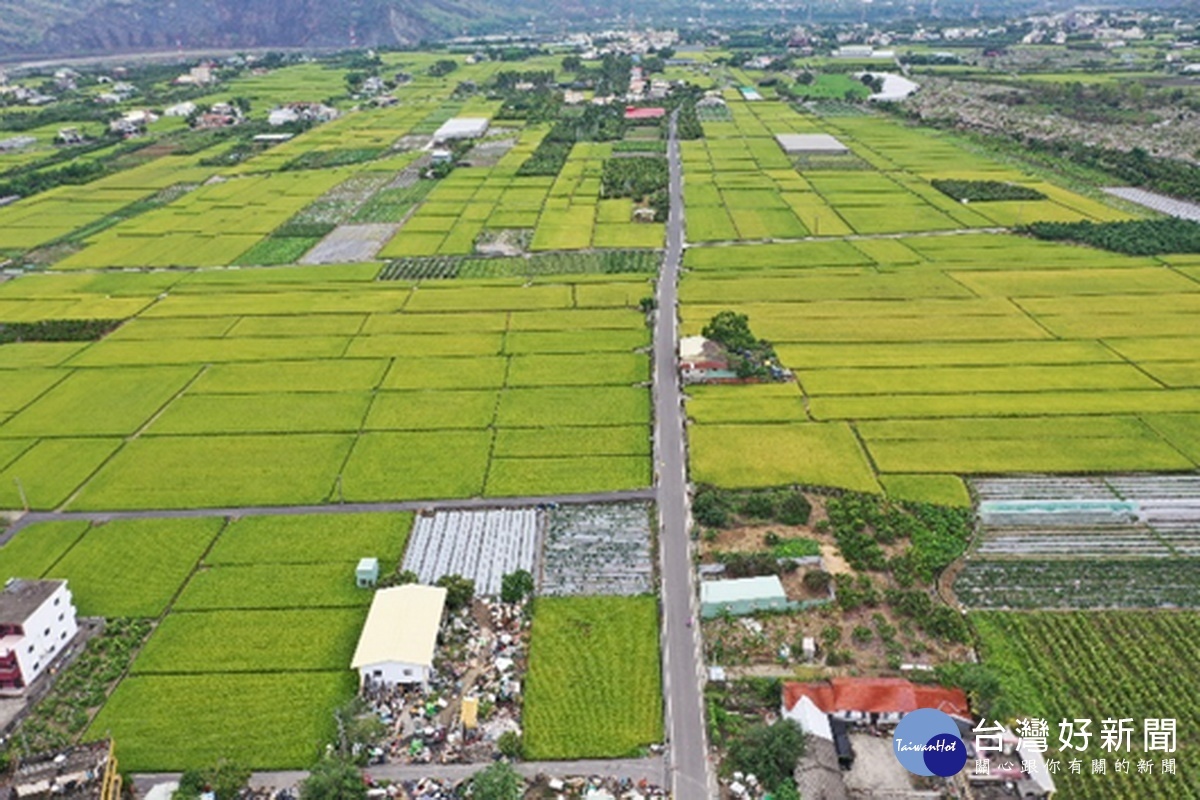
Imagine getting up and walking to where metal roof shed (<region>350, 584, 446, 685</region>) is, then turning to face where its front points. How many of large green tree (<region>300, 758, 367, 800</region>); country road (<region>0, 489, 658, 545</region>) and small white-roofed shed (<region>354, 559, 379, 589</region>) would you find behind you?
2

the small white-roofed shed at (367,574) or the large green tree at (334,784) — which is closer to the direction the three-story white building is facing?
the large green tree

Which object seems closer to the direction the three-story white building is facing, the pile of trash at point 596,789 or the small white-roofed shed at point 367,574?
the pile of trash

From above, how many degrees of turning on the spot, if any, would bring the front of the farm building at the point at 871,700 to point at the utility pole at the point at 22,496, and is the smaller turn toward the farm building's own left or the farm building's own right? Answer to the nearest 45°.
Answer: approximately 90° to the farm building's own right

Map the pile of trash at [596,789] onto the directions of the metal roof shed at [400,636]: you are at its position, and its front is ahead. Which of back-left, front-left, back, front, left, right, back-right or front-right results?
front-left

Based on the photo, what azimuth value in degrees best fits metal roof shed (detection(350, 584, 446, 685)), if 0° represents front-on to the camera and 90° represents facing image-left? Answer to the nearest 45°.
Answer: approximately 0°

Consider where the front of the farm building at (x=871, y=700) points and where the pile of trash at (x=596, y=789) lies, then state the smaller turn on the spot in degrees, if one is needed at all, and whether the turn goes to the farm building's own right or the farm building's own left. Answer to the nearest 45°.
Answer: approximately 45° to the farm building's own right

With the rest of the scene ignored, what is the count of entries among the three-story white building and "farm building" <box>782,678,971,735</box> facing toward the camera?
2

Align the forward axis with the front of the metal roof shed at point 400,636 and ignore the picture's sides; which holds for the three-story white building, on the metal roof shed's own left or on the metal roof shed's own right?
on the metal roof shed's own right

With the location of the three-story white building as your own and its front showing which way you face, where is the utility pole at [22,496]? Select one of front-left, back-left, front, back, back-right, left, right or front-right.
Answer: back

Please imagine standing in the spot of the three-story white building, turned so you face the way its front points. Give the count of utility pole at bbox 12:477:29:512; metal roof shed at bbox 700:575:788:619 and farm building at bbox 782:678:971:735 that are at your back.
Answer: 1

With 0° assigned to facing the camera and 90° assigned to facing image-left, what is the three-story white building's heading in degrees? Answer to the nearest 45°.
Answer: approximately 0°

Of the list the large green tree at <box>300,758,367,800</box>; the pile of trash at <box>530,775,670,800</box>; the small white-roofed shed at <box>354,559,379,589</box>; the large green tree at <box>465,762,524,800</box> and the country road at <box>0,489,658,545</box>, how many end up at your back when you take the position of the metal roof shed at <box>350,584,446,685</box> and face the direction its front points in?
2

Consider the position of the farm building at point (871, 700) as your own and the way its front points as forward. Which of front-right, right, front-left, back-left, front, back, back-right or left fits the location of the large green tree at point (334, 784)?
front-right

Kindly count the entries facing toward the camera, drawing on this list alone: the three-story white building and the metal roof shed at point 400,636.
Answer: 2

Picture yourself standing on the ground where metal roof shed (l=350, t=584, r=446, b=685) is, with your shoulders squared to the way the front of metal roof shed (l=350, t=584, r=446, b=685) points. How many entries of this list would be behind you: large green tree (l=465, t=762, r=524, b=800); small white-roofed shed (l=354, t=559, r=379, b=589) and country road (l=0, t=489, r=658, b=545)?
2
